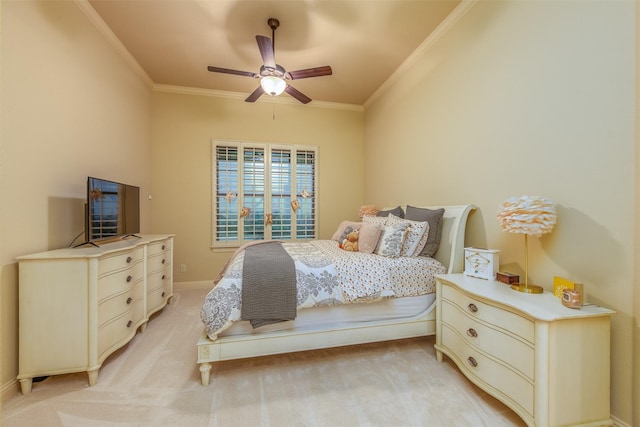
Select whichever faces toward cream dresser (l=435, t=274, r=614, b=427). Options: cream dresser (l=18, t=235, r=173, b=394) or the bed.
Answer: cream dresser (l=18, t=235, r=173, b=394)

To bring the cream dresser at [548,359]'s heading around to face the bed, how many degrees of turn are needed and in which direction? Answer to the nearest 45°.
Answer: approximately 45° to its right

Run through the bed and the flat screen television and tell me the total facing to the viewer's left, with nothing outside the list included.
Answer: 1

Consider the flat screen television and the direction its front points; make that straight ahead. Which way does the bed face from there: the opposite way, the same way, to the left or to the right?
the opposite way

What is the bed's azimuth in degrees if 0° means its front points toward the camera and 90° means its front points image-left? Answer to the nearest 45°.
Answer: approximately 90°

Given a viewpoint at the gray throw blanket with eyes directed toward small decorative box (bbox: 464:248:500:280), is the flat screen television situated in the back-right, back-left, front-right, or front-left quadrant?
back-left

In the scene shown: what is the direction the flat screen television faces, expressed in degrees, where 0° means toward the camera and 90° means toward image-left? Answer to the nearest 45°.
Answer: approximately 315°

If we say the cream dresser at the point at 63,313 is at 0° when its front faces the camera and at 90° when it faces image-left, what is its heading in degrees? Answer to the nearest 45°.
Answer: approximately 315°
